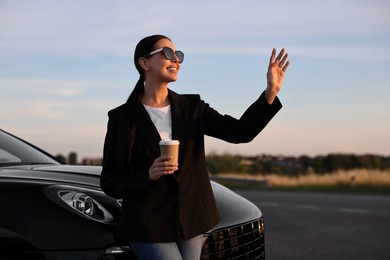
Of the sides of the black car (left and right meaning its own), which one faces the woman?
front

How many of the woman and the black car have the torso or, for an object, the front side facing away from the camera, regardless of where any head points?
0

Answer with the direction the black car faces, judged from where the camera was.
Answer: facing the viewer and to the right of the viewer

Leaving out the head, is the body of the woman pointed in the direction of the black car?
no

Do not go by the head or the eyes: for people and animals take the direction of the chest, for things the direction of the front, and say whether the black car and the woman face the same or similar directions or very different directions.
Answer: same or similar directions
